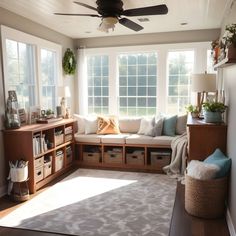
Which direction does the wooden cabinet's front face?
to the viewer's left

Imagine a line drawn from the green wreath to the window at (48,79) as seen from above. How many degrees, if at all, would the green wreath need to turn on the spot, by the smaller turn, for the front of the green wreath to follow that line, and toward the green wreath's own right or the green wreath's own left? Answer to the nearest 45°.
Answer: approximately 90° to the green wreath's own right

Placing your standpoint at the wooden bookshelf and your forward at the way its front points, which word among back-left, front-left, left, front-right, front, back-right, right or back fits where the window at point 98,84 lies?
left

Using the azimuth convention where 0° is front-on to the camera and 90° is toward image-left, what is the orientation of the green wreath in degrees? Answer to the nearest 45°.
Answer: approximately 315°

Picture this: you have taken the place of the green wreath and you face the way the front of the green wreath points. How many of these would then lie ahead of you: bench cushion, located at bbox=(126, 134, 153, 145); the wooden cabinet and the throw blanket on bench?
3

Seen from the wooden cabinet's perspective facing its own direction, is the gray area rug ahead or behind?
ahead

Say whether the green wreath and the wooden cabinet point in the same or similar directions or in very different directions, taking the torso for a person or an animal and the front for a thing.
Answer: very different directions

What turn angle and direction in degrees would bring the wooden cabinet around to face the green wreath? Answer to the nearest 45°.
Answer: approximately 45° to its right

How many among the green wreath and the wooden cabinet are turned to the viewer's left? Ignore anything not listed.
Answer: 1

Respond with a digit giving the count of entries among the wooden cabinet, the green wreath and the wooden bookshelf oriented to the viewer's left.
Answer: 1

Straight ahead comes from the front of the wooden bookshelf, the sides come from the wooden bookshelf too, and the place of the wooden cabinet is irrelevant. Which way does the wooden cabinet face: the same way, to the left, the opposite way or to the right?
the opposite way

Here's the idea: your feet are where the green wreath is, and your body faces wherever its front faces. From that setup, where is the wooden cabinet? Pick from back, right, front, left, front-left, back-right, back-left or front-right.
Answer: front

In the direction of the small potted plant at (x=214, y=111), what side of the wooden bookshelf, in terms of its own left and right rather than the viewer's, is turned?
front

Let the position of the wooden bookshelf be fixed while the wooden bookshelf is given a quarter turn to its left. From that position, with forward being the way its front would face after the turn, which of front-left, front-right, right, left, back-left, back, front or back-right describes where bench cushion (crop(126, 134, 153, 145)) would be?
front-right
